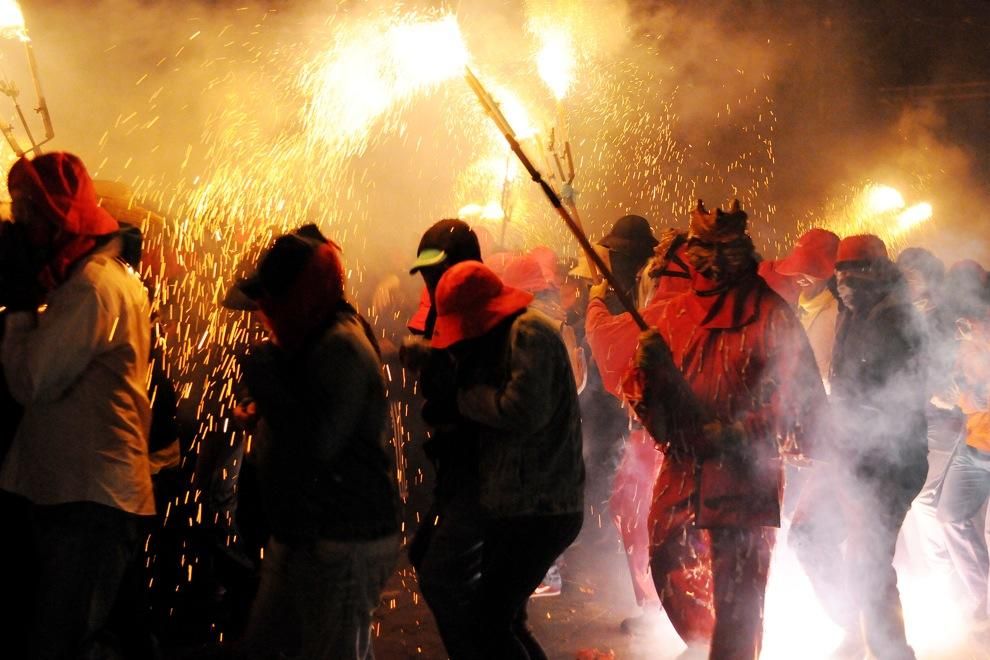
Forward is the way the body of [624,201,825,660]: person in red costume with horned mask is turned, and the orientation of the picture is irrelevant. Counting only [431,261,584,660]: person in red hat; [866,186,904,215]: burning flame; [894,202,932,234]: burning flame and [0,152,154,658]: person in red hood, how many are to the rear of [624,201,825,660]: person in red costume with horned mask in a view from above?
2

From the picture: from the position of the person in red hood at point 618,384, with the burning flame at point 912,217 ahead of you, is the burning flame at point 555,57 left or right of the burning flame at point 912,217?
left

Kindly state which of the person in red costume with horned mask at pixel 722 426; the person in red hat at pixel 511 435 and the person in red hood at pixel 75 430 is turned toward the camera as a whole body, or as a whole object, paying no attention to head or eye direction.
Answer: the person in red costume with horned mask at pixel 722 426

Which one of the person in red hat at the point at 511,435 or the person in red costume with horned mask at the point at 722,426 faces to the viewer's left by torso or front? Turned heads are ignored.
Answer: the person in red hat at the point at 511,435

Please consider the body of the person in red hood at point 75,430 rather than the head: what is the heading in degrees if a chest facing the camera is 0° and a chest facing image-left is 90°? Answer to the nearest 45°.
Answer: approximately 90°

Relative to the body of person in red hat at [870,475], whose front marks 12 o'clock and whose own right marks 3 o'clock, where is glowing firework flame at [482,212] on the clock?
The glowing firework flame is roughly at 3 o'clock from the person in red hat.

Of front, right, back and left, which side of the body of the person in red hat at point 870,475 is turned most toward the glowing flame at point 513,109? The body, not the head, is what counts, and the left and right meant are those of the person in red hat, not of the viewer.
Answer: right
